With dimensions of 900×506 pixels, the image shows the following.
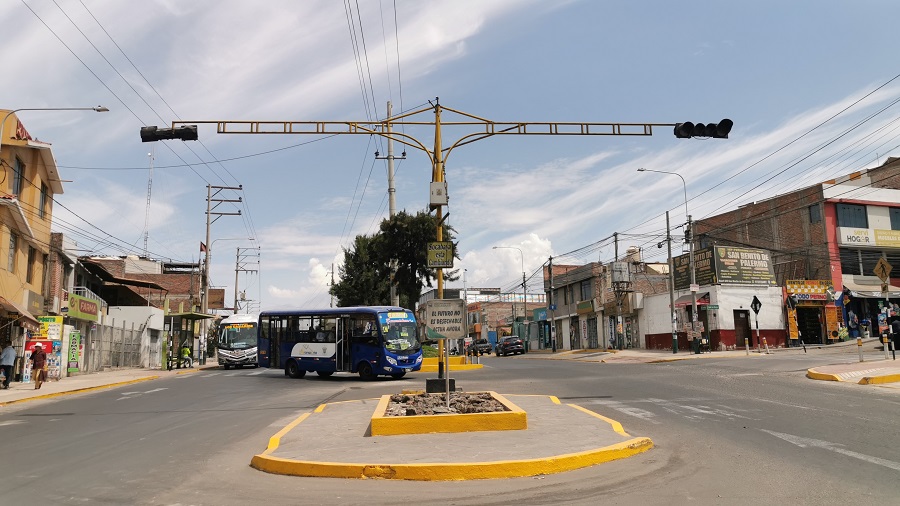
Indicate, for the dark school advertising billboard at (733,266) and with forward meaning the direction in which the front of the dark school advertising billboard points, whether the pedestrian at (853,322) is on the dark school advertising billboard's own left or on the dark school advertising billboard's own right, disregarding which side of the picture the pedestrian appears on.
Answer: on the dark school advertising billboard's own left

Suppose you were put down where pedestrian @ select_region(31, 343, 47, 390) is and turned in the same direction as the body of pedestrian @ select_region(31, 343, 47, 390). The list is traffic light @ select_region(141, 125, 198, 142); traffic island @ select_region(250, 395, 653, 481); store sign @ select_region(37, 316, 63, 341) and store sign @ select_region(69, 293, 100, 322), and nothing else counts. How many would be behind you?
2

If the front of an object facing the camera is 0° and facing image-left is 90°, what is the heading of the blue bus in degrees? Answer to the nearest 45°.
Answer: approximately 315°

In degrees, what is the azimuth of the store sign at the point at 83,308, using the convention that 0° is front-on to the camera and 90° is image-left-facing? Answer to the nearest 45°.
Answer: approximately 315°

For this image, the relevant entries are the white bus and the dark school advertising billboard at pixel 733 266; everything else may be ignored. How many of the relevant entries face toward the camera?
2

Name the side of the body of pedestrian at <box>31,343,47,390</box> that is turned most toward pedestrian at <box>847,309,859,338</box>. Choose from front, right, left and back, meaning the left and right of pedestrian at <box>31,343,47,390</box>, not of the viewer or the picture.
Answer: left
